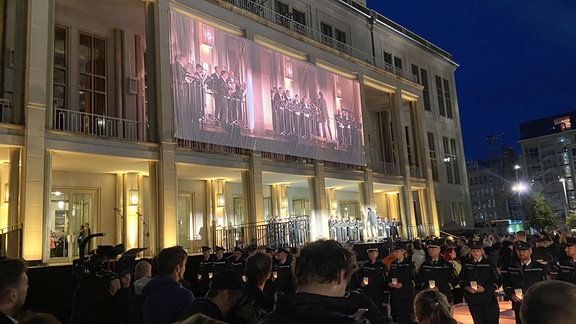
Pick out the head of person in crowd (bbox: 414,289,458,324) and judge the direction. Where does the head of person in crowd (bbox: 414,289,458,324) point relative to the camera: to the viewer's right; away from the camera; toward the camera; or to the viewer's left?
away from the camera

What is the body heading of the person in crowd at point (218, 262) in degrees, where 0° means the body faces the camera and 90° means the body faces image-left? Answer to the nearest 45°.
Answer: approximately 0°

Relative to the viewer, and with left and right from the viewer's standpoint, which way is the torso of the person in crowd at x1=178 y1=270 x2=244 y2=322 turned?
facing away from the viewer and to the right of the viewer

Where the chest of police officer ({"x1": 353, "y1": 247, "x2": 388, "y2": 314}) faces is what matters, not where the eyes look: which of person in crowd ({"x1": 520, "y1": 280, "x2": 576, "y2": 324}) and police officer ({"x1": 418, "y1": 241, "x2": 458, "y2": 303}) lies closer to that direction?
the person in crowd

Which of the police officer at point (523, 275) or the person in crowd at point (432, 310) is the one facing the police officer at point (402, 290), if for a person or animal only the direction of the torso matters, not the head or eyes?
the person in crowd

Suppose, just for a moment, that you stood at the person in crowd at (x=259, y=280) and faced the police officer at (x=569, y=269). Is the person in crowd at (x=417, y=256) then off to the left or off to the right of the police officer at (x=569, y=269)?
left

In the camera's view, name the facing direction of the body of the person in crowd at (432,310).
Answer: away from the camera

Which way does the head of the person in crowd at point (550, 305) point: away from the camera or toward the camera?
away from the camera

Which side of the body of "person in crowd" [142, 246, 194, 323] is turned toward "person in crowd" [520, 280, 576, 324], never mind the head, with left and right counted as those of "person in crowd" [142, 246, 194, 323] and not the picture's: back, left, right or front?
right
